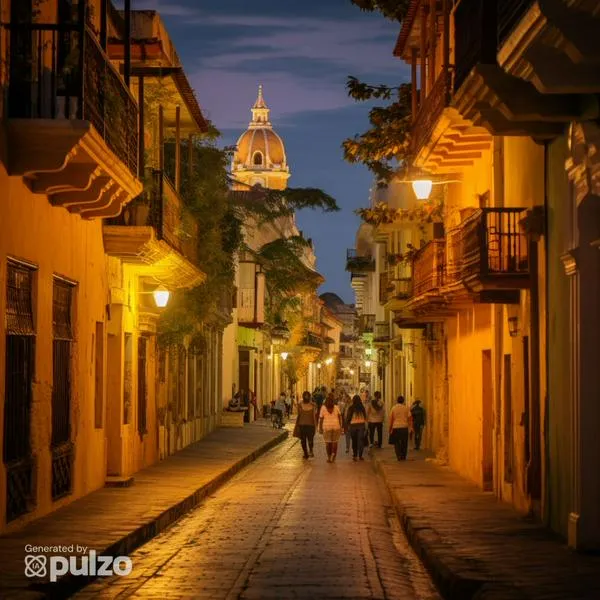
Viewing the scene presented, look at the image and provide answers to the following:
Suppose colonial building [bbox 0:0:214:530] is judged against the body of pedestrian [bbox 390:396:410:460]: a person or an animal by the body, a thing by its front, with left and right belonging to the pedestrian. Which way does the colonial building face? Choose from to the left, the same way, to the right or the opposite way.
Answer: to the right

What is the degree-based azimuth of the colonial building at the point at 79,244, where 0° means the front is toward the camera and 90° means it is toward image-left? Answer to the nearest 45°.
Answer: approximately 270°

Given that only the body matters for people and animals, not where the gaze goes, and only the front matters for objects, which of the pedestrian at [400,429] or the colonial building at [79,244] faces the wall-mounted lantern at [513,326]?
the colonial building

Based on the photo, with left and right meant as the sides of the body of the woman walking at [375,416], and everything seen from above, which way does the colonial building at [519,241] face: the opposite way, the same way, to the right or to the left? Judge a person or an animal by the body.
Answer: to the left

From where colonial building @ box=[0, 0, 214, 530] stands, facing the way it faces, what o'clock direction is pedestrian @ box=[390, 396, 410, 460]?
The pedestrian is roughly at 10 o'clock from the colonial building.

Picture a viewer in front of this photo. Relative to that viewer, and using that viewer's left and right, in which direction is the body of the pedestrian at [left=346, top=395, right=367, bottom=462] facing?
facing away from the viewer

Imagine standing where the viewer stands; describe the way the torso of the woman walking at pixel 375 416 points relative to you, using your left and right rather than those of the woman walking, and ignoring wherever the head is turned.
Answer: facing away from the viewer

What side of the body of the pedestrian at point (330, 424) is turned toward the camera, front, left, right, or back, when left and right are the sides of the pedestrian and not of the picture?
back

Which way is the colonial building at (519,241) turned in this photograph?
to the viewer's left

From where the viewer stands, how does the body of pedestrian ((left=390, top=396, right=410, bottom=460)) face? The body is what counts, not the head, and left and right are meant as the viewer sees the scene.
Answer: facing away from the viewer
